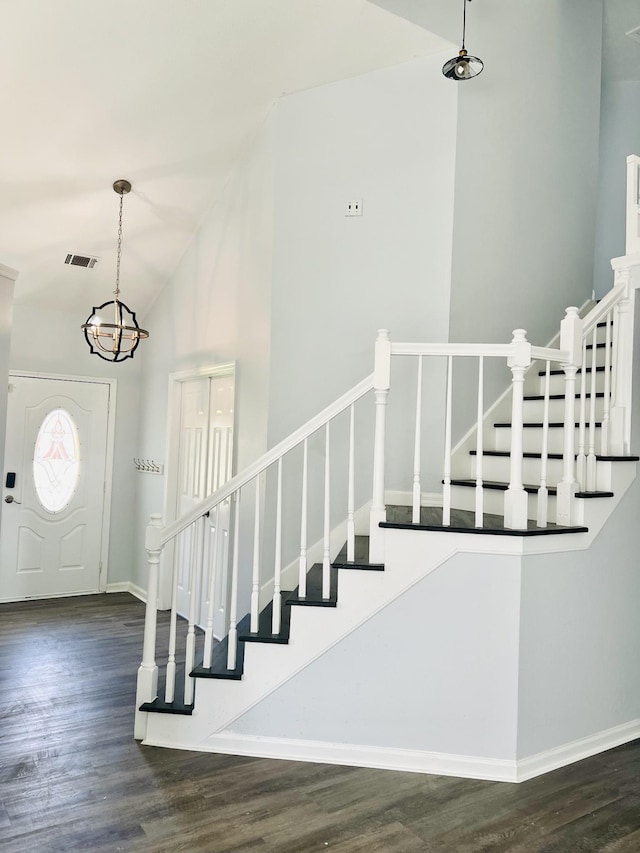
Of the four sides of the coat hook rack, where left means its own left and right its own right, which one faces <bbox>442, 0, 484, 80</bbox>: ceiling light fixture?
left

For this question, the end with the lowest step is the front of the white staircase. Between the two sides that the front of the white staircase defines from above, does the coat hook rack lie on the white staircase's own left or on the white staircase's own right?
on the white staircase's own right

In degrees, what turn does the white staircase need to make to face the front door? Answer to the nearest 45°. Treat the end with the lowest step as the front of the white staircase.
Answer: approximately 45° to its right

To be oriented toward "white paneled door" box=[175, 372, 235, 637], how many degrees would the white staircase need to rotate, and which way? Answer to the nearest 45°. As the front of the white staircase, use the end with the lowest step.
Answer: approximately 45° to its right

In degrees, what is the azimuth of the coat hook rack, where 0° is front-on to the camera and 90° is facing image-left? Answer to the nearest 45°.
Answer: approximately 45°

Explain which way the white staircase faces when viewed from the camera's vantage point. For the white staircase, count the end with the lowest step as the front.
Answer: facing to the left of the viewer

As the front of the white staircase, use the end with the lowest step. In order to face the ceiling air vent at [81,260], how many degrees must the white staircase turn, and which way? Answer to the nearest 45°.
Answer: approximately 45° to its right

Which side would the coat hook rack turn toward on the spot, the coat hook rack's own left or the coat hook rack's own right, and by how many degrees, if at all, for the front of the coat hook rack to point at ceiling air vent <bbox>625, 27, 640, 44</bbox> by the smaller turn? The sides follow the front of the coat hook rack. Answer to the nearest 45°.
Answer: approximately 90° to the coat hook rack's own left
